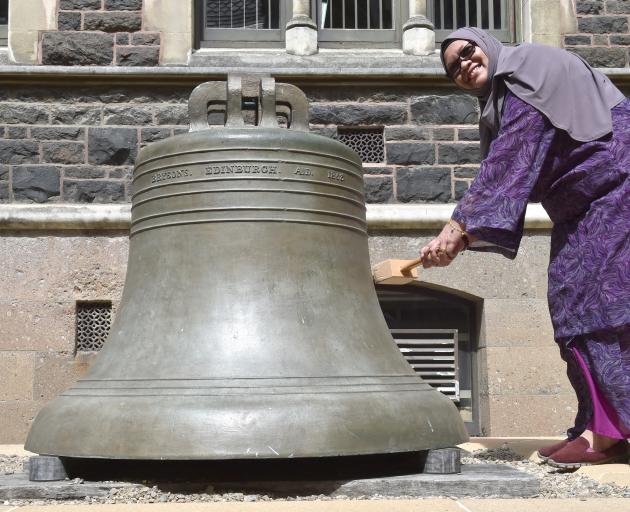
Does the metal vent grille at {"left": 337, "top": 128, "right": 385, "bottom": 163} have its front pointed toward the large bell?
yes

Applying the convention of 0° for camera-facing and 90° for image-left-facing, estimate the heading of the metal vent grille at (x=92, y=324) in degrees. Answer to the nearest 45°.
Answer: approximately 0°

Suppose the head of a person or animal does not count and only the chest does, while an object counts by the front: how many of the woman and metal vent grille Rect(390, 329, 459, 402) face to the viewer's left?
1

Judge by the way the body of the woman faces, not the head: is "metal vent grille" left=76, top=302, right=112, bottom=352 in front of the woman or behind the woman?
in front

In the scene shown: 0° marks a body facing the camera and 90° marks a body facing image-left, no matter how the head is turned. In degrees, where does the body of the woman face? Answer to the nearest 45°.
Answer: approximately 90°

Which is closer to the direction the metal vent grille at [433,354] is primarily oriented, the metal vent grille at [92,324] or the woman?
the woman

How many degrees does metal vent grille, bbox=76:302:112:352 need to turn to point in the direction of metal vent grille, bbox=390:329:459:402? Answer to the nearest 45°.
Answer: approximately 90° to its left

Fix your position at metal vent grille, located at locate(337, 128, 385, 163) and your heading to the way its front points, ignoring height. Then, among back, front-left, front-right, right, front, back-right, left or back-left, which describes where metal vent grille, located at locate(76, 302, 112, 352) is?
right

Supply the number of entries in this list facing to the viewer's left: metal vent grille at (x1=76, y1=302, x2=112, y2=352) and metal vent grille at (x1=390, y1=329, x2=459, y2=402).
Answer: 0
